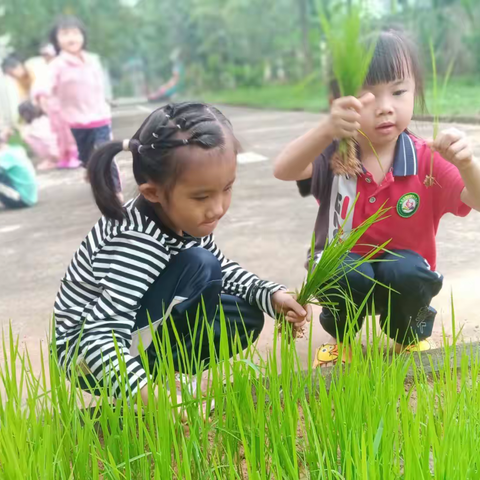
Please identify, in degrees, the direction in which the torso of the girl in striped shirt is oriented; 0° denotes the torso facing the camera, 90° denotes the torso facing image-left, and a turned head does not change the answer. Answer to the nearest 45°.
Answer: approximately 315°

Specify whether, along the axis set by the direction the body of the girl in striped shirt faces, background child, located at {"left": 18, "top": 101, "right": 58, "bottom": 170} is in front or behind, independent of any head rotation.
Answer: behind

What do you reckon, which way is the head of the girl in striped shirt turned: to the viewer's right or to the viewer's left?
to the viewer's right

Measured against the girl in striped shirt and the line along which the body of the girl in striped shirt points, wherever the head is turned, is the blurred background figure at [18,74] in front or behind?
behind

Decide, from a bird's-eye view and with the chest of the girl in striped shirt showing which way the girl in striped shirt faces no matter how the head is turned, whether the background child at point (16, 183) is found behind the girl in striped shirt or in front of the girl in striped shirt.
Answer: behind
